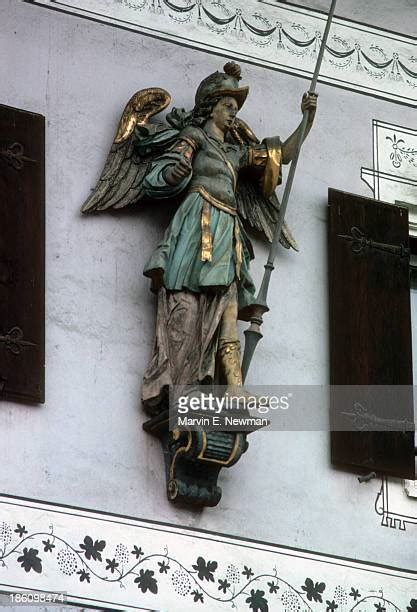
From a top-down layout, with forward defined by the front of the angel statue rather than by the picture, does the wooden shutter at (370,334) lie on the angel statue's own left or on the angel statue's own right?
on the angel statue's own left

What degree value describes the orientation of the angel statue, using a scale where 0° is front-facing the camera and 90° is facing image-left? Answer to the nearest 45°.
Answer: approximately 315°

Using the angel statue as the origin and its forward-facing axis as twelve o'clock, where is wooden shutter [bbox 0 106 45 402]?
The wooden shutter is roughly at 4 o'clock from the angel statue.
